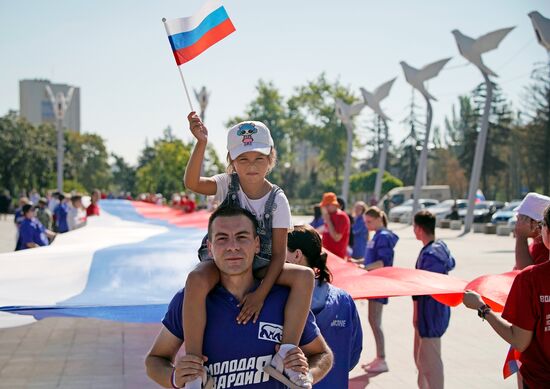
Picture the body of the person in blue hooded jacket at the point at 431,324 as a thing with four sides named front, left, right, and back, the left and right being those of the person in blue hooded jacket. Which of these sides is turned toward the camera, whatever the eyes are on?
left

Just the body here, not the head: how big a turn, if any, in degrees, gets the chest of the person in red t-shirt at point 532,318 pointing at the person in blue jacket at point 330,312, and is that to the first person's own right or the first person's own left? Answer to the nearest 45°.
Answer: approximately 45° to the first person's own left

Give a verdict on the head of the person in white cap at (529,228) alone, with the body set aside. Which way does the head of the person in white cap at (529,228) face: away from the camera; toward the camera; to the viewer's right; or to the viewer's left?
to the viewer's left

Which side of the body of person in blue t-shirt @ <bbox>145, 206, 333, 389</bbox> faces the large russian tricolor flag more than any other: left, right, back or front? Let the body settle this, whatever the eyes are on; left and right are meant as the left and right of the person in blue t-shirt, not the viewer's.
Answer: back

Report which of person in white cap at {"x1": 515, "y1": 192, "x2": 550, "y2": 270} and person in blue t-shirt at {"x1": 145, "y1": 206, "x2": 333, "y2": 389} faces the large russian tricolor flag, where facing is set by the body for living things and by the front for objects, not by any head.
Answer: the person in white cap

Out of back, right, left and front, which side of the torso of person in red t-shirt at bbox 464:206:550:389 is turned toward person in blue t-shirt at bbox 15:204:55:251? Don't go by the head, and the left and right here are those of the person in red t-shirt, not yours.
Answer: front

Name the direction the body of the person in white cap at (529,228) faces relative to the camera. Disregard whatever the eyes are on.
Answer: to the viewer's left

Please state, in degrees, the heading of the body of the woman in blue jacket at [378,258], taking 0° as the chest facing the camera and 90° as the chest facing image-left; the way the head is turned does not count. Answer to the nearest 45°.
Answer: approximately 90°

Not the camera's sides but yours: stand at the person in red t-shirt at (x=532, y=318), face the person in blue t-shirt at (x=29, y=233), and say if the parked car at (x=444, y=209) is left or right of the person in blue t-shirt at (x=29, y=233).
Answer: right

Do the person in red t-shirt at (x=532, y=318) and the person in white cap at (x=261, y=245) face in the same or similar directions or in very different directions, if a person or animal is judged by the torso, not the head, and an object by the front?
very different directions
